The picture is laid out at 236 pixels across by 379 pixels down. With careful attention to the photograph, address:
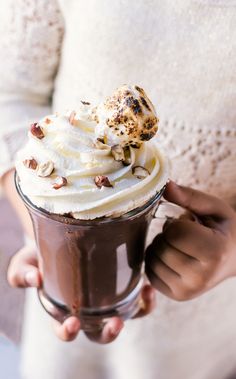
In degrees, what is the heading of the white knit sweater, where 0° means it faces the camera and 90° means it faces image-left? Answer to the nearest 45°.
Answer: approximately 0°
